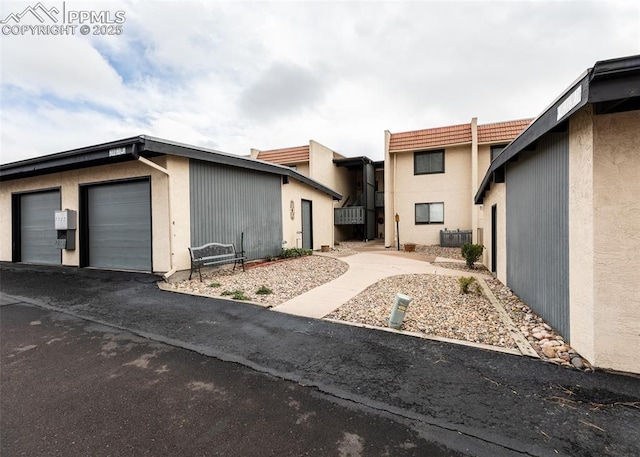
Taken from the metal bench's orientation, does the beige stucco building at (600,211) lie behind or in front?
in front

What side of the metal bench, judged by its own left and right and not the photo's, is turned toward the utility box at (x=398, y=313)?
front

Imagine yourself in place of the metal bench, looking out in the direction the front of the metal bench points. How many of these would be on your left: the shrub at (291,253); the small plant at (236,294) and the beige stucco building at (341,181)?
2

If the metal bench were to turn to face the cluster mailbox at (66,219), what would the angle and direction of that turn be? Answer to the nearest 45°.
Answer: approximately 180°

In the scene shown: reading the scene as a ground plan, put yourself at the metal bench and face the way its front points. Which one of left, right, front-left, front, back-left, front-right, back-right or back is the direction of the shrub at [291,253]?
left

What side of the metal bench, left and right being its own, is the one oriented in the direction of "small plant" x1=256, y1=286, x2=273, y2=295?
front

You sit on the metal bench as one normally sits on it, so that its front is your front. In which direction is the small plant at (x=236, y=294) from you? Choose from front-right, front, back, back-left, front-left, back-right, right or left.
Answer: front-right

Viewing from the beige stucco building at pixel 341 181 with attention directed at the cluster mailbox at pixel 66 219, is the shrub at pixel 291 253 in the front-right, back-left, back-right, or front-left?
front-left

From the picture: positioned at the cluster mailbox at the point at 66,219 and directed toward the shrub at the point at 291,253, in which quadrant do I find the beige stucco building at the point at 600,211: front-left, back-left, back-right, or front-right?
front-right

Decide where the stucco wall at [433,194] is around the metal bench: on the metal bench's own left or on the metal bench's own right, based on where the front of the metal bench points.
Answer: on the metal bench's own left

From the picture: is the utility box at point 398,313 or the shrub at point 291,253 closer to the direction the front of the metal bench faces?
the utility box

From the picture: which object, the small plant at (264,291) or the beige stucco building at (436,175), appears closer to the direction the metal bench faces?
the small plant

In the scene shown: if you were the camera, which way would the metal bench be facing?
facing the viewer and to the right of the viewer
